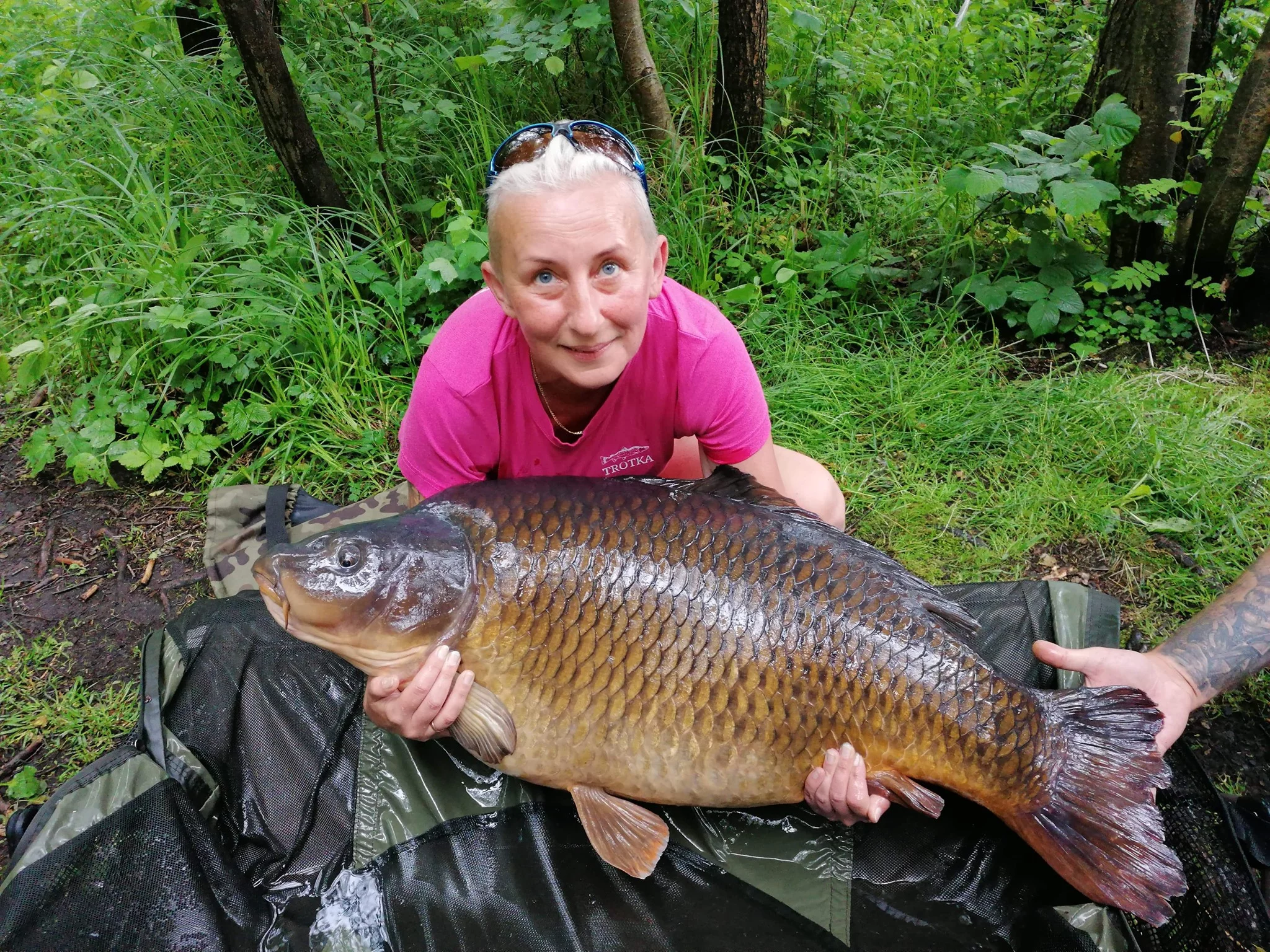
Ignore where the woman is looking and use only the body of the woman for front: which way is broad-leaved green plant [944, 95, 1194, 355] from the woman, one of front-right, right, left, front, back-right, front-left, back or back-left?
back-left

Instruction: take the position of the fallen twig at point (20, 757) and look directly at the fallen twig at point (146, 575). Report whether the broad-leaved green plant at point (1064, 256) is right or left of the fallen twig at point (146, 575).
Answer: right

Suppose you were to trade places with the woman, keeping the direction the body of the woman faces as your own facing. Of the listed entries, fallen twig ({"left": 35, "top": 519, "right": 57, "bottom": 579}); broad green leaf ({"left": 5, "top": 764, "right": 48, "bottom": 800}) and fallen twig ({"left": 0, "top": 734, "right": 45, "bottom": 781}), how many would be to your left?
0

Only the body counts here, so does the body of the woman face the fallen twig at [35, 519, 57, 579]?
no

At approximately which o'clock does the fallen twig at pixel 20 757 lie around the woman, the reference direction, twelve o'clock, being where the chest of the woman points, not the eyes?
The fallen twig is roughly at 3 o'clock from the woman.

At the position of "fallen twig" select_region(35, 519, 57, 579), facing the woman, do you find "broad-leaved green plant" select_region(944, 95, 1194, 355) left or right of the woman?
left

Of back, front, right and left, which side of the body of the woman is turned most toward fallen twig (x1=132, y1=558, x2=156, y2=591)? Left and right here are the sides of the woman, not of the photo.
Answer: right

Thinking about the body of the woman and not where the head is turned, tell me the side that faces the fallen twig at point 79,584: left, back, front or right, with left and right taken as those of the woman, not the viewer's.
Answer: right

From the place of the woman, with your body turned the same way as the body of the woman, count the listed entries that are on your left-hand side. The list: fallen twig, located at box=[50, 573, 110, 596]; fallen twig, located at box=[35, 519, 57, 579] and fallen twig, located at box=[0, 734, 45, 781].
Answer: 0

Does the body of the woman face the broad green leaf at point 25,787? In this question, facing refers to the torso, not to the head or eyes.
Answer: no

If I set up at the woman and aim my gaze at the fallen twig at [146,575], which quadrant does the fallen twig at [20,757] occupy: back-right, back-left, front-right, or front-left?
front-left

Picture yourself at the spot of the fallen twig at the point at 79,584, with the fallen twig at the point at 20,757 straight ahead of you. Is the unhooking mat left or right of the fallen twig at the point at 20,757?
left

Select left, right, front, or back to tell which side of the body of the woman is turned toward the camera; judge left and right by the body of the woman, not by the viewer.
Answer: front

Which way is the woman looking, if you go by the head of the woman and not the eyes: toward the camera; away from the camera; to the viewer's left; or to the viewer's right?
toward the camera
